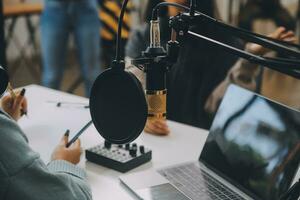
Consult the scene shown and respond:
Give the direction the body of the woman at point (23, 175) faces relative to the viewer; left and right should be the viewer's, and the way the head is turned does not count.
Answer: facing away from the viewer and to the right of the viewer

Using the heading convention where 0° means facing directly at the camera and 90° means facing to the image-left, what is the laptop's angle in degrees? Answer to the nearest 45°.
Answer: approximately 45°

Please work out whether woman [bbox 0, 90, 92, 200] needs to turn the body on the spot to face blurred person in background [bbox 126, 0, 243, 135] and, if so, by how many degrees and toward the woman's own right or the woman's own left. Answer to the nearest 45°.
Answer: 0° — they already face them
